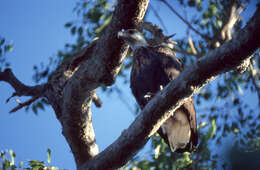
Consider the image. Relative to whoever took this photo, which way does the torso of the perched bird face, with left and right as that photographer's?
facing the viewer and to the left of the viewer

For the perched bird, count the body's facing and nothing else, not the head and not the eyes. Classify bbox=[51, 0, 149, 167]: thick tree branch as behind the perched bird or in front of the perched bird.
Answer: in front
